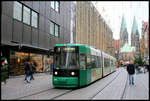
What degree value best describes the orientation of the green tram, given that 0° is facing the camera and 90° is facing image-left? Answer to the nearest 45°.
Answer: approximately 45°
